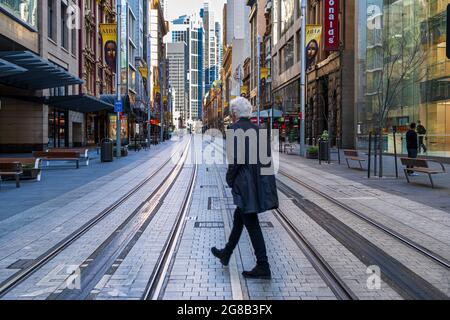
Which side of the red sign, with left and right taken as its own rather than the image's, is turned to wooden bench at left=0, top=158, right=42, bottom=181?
front

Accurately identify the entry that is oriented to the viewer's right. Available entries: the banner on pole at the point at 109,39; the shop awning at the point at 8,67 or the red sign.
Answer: the shop awning

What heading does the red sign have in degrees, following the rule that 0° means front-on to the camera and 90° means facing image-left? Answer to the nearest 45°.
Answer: approximately 0°

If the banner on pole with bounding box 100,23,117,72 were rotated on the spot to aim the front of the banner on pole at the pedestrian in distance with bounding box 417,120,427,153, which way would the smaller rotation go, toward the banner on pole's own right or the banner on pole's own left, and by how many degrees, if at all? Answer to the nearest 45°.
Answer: approximately 90° to the banner on pole's own left

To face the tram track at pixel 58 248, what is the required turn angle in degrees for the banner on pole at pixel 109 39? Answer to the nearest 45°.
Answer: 0° — it already faces it

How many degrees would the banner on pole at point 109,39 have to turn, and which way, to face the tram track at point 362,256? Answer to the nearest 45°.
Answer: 0° — it already faces it

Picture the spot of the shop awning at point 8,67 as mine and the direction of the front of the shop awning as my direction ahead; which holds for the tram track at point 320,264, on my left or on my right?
on my right

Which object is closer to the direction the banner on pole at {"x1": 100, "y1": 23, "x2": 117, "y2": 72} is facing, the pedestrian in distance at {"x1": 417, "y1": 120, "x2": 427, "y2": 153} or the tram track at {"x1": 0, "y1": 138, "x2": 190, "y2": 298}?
the tram track

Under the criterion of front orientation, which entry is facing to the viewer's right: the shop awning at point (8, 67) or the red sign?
the shop awning

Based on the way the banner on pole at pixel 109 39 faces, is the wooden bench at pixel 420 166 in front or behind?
in front

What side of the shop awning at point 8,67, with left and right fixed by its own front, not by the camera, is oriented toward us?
right
